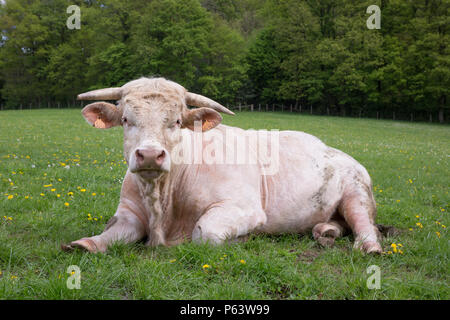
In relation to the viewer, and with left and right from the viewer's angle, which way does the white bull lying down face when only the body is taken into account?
facing the viewer and to the left of the viewer
